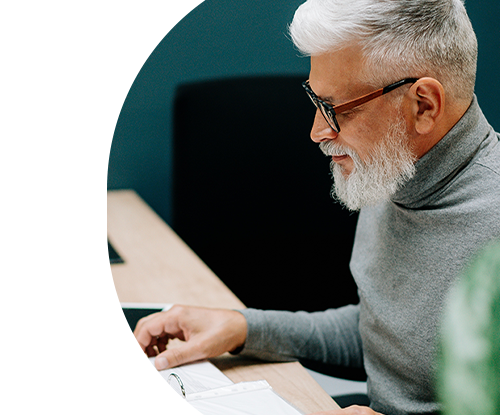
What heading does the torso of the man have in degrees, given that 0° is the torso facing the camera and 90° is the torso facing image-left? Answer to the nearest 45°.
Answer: approximately 90°

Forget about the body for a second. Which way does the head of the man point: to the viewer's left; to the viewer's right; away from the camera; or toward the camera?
to the viewer's left
